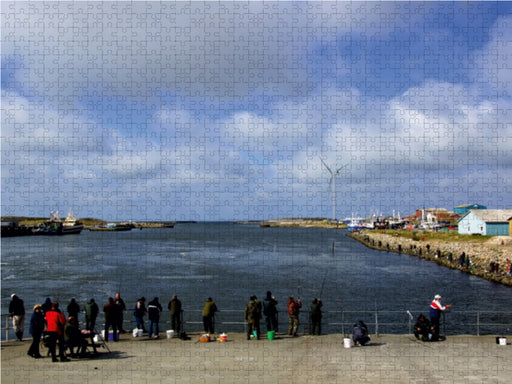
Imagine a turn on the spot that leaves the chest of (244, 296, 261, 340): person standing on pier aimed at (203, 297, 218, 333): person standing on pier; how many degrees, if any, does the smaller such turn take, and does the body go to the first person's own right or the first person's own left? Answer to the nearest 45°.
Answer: approximately 45° to the first person's own left

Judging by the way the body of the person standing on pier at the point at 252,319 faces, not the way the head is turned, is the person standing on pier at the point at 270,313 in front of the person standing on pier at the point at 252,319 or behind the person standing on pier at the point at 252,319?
in front

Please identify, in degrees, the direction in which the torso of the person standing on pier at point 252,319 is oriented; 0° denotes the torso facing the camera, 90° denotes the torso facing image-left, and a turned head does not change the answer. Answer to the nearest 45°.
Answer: approximately 180°

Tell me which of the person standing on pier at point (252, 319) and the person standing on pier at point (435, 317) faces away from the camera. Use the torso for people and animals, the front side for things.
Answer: the person standing on pier at point (252, 319)

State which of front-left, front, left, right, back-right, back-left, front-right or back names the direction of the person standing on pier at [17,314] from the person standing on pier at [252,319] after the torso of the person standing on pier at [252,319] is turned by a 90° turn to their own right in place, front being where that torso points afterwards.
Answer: back

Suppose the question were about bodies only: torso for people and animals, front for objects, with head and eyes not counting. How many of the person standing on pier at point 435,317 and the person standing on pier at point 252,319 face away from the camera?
1

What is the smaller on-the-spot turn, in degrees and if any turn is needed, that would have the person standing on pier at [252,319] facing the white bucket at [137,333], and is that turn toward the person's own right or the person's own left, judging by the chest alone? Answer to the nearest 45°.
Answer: approximately 90° to the person's own left

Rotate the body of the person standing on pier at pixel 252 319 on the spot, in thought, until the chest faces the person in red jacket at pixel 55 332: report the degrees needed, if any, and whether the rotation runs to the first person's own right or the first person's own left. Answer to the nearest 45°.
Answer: approximately 135° to the first person's own left
